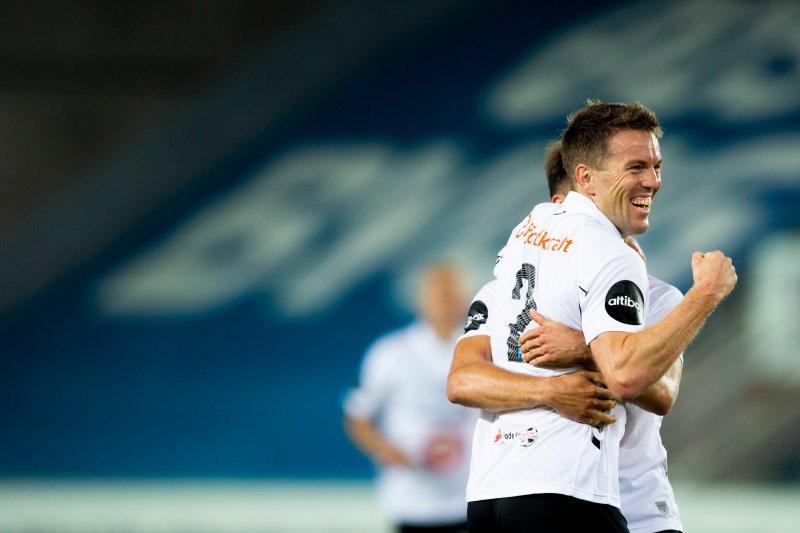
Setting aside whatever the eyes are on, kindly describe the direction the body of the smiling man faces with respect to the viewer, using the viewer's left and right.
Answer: facing away from the viewer and to the right of the viewer

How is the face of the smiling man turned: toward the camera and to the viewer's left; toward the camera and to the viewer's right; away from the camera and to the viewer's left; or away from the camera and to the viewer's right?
toward the camera and to the viewer's right

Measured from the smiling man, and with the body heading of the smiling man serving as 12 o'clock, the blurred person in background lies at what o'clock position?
The blurred person in background is roughly at 10 o'clock from the smiling man.
